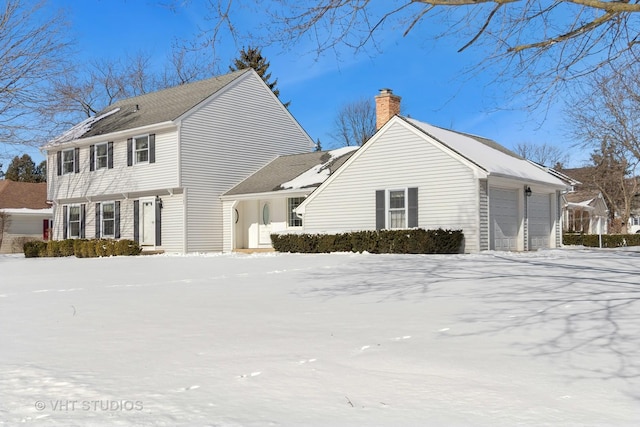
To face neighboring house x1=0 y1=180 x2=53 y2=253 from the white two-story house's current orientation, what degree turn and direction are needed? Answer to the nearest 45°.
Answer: approximately 90° to its right

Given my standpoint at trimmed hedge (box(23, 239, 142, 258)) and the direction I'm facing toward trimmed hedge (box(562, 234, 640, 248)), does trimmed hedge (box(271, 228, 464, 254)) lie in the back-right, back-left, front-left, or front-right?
front-right

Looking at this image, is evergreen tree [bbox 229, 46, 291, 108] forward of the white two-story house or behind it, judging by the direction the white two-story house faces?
behind

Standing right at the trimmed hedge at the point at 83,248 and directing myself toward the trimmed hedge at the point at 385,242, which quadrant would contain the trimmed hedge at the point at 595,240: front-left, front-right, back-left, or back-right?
front-left

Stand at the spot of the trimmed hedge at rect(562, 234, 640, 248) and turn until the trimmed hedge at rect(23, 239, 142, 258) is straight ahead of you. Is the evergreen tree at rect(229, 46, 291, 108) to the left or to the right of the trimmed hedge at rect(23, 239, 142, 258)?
right

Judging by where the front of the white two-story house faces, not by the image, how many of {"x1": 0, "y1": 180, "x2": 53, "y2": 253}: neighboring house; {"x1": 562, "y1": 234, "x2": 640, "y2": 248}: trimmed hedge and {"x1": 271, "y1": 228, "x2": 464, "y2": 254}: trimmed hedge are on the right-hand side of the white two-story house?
1

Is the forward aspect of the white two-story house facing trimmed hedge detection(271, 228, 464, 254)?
no

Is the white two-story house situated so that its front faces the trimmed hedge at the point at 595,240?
no

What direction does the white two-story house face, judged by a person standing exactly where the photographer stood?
facing the viewer and to the left of the viewer

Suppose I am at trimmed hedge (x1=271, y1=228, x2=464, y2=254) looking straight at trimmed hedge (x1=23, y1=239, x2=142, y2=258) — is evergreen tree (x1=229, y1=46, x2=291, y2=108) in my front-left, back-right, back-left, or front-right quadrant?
front-right

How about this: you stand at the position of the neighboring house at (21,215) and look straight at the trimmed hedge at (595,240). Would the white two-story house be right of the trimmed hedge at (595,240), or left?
right
